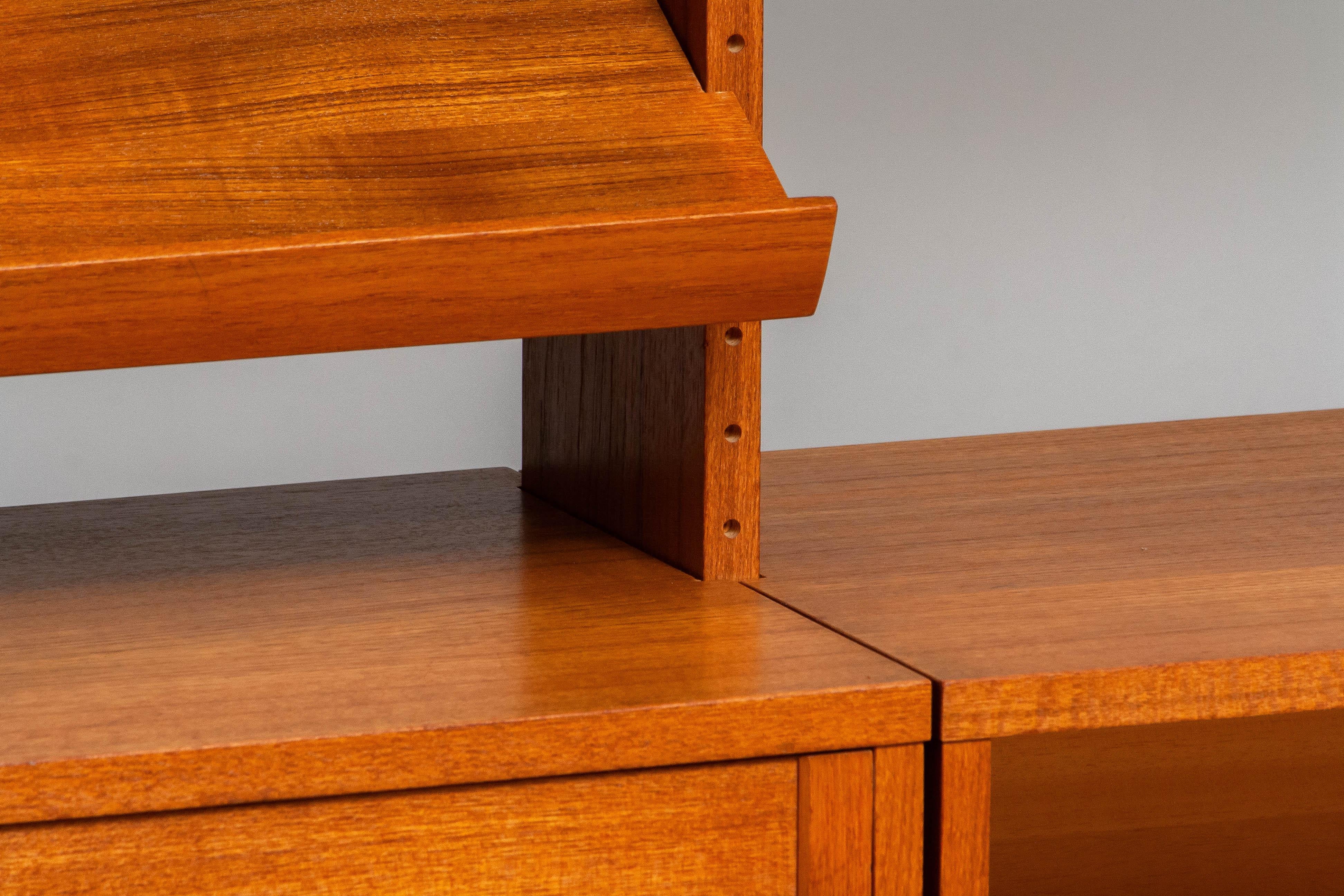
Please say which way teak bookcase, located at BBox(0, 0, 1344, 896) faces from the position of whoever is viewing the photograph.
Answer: facing the viewer and to the right of the viewer
